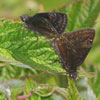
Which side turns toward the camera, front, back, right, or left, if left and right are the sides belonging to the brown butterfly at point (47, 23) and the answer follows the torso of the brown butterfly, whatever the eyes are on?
left
